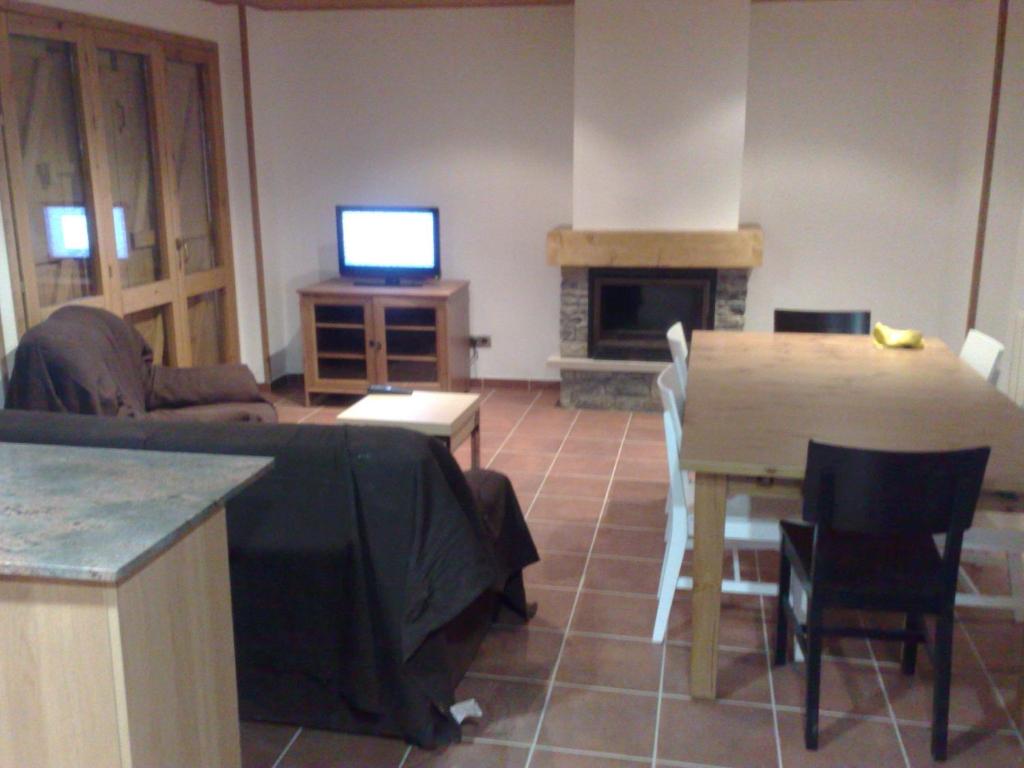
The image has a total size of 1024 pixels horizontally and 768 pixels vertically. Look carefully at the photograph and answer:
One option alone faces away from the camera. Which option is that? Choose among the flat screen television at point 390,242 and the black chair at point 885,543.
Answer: the black chair

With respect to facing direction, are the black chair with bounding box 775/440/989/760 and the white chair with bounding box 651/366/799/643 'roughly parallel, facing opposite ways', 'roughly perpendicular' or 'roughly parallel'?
roughly perpendicular

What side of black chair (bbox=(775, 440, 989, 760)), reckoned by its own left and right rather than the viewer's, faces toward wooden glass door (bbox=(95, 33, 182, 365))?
left

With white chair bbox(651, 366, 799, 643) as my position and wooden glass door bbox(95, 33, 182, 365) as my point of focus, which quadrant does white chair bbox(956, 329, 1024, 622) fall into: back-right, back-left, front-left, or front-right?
back-right

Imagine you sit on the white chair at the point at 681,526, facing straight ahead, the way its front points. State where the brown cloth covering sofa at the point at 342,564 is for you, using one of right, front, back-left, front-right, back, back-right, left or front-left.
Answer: back-right

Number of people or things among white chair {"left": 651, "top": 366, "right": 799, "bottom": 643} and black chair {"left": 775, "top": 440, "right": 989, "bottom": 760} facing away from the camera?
1

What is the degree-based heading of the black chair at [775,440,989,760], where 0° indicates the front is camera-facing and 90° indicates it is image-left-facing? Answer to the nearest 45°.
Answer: approximately 180°

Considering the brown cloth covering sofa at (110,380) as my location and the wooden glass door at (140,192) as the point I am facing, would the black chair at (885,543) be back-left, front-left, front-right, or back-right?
back-right

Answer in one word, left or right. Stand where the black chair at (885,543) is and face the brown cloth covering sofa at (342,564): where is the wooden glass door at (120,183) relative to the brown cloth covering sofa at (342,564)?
right

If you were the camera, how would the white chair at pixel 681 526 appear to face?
facing to the right of the viewer

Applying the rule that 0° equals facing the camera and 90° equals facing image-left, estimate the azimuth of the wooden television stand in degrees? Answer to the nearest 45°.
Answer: approximately 0°
